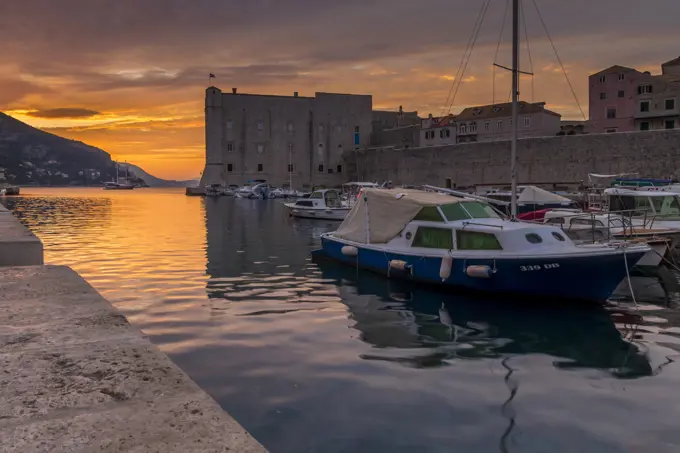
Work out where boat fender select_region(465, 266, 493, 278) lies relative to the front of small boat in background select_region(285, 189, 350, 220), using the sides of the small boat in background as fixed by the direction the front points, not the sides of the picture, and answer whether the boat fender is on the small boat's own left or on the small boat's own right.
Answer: on the small boat's own left

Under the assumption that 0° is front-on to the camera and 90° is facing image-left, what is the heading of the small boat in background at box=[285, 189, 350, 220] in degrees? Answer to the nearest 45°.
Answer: approximately 90°

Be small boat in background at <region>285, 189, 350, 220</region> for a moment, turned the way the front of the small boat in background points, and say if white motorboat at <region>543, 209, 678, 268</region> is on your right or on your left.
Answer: on your left

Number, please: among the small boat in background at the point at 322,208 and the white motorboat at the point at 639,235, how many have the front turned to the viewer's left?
1

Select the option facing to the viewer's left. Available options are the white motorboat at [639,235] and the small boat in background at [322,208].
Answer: the small boat in background

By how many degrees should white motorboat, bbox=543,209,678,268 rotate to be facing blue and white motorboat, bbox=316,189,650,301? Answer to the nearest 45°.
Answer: approximately 135° to its right

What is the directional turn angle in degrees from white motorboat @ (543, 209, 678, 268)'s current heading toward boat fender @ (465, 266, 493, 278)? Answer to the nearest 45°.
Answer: approximately 135° to its right
